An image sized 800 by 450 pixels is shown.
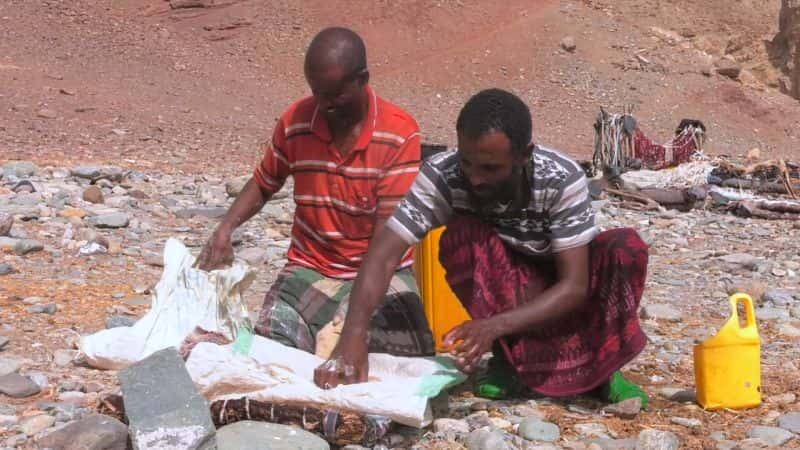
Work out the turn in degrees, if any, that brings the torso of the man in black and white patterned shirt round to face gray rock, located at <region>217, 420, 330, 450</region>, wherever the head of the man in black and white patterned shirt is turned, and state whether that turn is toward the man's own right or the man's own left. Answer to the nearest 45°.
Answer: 0° — they already face it

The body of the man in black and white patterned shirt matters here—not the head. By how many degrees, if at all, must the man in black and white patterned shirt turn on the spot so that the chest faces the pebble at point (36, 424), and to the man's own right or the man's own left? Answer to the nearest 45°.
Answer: approximately 45° to the man's own right

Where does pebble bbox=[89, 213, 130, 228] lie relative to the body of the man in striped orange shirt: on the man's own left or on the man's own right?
on the man's own right

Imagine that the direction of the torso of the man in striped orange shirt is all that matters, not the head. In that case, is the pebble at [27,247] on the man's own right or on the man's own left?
on the man's own right

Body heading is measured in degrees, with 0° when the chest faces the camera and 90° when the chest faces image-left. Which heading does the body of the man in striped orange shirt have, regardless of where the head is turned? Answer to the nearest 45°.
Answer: approximately 45°

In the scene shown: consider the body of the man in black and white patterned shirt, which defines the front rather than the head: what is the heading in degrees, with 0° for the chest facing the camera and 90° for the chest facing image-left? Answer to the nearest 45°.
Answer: approximately 45°

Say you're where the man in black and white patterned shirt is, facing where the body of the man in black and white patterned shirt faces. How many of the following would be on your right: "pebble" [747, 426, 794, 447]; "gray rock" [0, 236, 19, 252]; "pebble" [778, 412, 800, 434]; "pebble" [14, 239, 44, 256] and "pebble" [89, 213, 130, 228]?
3
